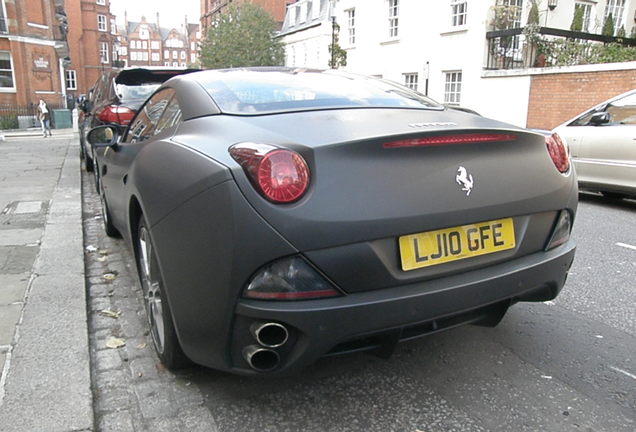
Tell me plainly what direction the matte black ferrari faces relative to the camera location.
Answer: facing away from the viewer and to the left of the viewer

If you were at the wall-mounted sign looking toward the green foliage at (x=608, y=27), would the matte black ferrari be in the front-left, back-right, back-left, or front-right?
front-right

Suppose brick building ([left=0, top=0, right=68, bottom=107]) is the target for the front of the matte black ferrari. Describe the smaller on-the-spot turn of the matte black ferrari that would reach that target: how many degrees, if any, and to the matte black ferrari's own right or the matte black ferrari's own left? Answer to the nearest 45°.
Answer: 0° — it already faces it

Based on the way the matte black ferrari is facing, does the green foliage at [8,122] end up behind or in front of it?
in front

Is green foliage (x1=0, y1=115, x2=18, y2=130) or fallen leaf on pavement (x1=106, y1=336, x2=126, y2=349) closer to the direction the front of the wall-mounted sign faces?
the fallen leaf on pavement

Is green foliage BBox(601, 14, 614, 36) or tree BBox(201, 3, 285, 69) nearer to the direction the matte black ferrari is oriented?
the tree

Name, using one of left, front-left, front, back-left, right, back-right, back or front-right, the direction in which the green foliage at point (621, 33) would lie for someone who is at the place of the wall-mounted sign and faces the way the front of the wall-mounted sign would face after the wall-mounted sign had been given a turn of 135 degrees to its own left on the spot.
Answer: right

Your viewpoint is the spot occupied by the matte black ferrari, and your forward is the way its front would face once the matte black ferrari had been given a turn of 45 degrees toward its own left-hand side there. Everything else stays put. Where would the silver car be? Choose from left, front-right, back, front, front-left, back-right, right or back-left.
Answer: back-right

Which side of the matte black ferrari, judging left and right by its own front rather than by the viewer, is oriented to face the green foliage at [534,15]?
right

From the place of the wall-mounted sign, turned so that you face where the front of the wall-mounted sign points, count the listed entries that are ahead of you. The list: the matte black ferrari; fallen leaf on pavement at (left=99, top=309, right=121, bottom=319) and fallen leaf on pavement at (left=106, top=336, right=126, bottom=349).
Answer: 3

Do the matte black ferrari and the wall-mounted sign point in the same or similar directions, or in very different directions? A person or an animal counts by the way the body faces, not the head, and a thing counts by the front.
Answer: very different directions

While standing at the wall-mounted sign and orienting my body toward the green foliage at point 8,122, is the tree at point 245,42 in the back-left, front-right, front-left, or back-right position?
back-left

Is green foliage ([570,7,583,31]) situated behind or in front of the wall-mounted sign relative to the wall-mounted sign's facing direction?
in front
